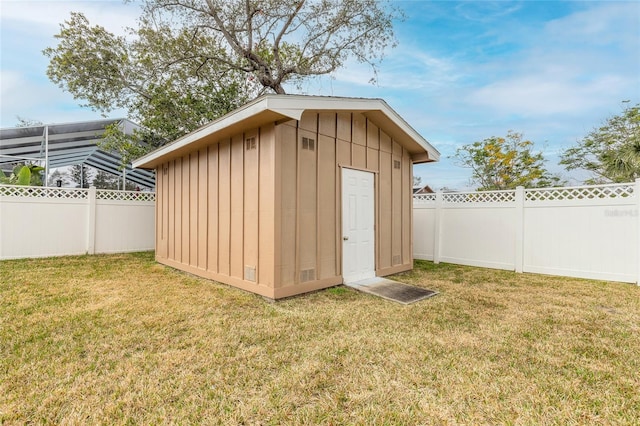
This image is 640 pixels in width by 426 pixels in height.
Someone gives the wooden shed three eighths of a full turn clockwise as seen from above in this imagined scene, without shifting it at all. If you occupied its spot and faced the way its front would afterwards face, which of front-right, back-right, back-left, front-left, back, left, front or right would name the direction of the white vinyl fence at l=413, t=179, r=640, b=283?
back

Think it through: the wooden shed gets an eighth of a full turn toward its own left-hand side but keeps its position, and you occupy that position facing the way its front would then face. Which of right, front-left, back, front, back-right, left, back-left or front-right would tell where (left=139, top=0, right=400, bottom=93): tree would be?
left

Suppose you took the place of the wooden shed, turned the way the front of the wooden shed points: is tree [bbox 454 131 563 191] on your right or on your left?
on your left

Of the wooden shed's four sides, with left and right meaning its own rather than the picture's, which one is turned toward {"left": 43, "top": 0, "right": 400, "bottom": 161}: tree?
back

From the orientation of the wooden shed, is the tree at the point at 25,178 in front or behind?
behind

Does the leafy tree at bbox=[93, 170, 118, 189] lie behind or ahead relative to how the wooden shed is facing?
behind

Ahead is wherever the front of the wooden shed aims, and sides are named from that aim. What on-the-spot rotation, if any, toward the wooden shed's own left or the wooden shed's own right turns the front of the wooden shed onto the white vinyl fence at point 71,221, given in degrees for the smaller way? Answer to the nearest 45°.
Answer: approximately 180°

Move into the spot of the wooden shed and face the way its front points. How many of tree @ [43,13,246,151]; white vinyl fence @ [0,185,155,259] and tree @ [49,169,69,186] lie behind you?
3

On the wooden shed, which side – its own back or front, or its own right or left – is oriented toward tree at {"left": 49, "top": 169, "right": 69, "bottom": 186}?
back

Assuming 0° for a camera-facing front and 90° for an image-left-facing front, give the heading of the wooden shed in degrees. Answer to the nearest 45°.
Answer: approximately 315°

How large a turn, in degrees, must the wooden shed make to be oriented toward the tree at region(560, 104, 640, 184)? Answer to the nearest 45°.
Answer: approximately 90° to its left
